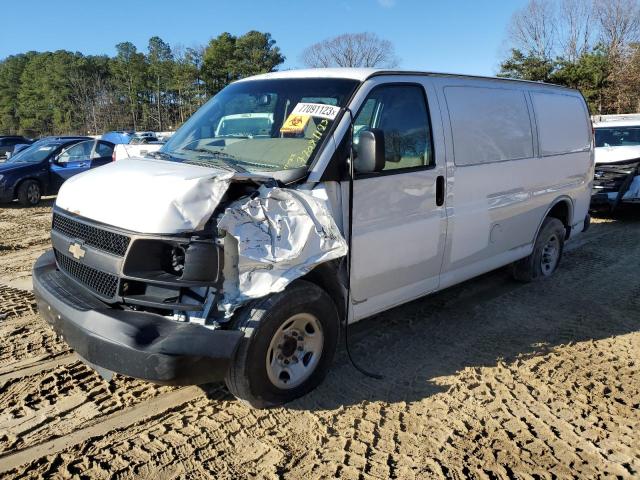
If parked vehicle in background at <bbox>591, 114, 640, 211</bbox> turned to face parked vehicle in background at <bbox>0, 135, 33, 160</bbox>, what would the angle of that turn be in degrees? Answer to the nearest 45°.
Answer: approximately 90° to its right

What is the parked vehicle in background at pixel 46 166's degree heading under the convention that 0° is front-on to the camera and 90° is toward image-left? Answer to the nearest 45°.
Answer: approximately 45°

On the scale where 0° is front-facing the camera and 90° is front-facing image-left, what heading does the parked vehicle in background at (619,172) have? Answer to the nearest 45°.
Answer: approximately 0°

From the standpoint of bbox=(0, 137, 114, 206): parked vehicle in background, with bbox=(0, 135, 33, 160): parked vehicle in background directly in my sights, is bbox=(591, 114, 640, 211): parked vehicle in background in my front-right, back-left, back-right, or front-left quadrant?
back-right

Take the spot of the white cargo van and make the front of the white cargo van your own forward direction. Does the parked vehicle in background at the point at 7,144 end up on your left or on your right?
on your right

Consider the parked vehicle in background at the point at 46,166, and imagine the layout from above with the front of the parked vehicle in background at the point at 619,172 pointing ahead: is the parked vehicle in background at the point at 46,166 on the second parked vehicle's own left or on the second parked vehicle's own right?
on the second parked vehicle's own right

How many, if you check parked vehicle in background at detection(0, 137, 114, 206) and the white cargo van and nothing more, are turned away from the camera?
0

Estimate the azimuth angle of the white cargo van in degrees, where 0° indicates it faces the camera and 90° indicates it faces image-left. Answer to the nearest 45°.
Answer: approximately 45°

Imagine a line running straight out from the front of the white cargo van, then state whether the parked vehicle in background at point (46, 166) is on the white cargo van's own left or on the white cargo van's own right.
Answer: on the white cargo van's own right
